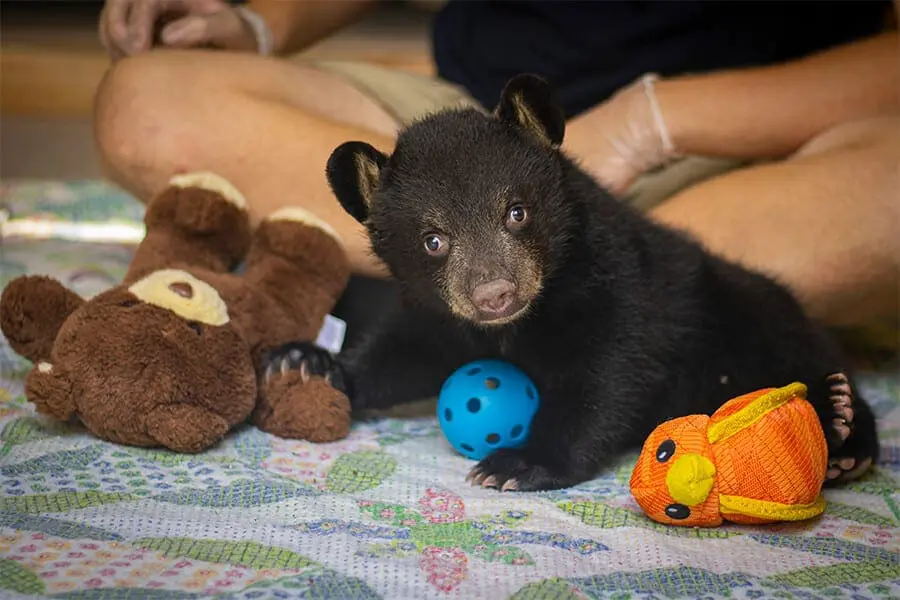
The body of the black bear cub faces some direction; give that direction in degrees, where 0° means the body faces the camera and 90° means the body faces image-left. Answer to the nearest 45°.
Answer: approximately 45°
